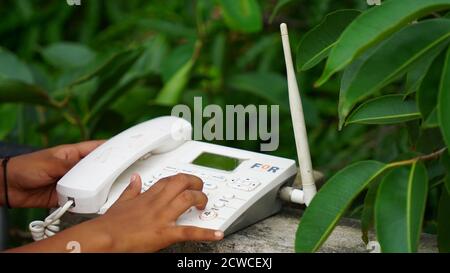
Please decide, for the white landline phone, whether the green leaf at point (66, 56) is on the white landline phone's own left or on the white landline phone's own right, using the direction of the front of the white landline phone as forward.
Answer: on the white landline phone's own right

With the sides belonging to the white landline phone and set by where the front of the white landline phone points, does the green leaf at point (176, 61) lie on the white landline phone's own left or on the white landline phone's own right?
on the white landline phone's own right

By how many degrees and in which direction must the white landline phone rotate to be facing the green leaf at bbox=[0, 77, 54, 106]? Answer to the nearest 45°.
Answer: approximately 90° to its right

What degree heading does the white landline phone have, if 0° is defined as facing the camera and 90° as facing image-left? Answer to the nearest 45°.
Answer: approximately 45°

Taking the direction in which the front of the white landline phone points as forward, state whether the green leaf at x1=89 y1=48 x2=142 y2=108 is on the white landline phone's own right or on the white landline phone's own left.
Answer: on the white landline phone's own right

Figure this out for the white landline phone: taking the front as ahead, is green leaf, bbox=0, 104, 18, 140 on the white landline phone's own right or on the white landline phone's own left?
on the white landline phone's own right
